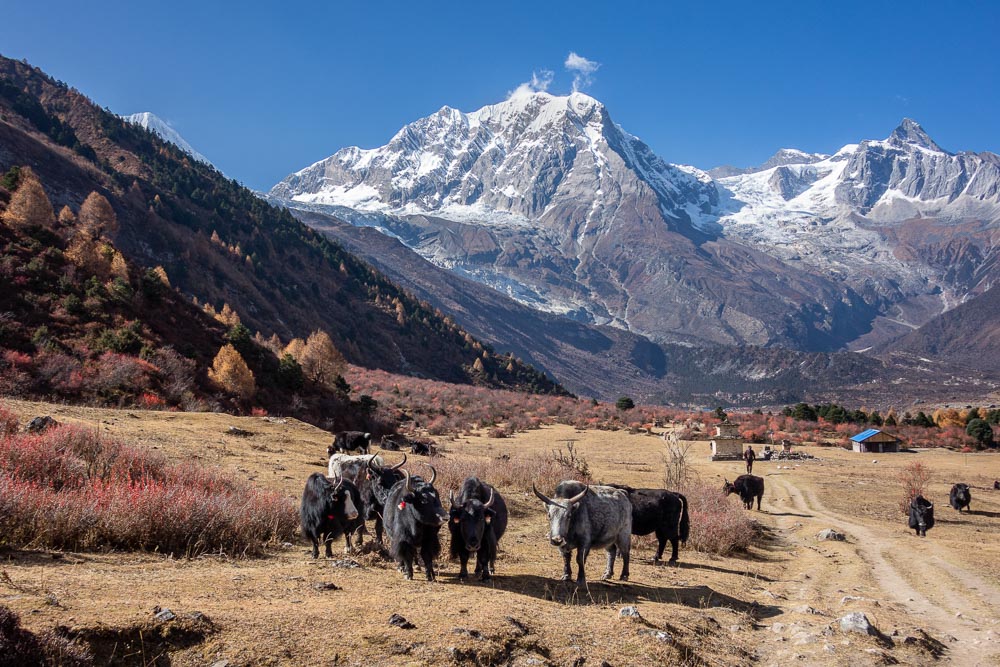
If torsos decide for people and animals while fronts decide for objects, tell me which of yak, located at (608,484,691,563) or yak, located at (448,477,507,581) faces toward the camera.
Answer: yak, located at (448,477,507,581)

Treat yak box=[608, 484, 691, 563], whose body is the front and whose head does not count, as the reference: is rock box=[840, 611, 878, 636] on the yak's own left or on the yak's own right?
on the yak's own left

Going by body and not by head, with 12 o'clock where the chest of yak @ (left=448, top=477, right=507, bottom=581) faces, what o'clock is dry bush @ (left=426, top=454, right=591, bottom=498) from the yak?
The dry bush is roughly at 6 o'clock from the yak.

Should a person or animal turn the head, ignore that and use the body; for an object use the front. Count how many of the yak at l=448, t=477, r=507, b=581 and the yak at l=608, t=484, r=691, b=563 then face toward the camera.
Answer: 1

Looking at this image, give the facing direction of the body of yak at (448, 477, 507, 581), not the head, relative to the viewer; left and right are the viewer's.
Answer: facing the viewer

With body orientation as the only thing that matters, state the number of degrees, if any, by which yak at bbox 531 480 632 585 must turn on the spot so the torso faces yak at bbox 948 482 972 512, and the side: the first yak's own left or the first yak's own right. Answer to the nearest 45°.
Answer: approximately 180°

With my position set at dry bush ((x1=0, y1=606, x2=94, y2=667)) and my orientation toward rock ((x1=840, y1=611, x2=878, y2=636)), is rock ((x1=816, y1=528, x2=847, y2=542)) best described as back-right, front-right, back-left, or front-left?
front-left

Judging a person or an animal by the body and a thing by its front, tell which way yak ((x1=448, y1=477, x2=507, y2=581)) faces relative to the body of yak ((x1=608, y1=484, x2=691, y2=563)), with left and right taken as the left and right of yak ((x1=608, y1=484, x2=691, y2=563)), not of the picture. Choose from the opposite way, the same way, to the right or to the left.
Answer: to the left

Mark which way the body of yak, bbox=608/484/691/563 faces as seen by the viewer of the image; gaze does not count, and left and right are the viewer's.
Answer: facing to the left of the viewer

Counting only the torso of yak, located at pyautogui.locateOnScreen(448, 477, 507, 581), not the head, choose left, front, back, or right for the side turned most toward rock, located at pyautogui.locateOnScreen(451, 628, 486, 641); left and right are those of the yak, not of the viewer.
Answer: front

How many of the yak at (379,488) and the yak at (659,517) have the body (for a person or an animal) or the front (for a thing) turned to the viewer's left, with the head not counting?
1

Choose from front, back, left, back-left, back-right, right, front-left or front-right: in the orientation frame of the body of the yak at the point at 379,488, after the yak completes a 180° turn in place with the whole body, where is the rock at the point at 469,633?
back-left

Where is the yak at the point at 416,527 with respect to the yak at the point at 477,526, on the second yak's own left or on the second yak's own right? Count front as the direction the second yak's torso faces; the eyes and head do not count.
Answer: on the second yak's own right

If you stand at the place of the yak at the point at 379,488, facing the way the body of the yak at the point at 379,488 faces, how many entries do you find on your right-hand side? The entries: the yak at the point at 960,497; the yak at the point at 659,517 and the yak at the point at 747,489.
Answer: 0

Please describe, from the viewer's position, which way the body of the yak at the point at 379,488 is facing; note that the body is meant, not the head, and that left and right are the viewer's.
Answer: facing the viewer and to the right of the viewer

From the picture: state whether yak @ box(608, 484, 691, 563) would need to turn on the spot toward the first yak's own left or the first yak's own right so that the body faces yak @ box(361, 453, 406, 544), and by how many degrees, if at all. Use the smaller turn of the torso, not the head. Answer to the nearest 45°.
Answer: approximately 45° to the first yak's own left
